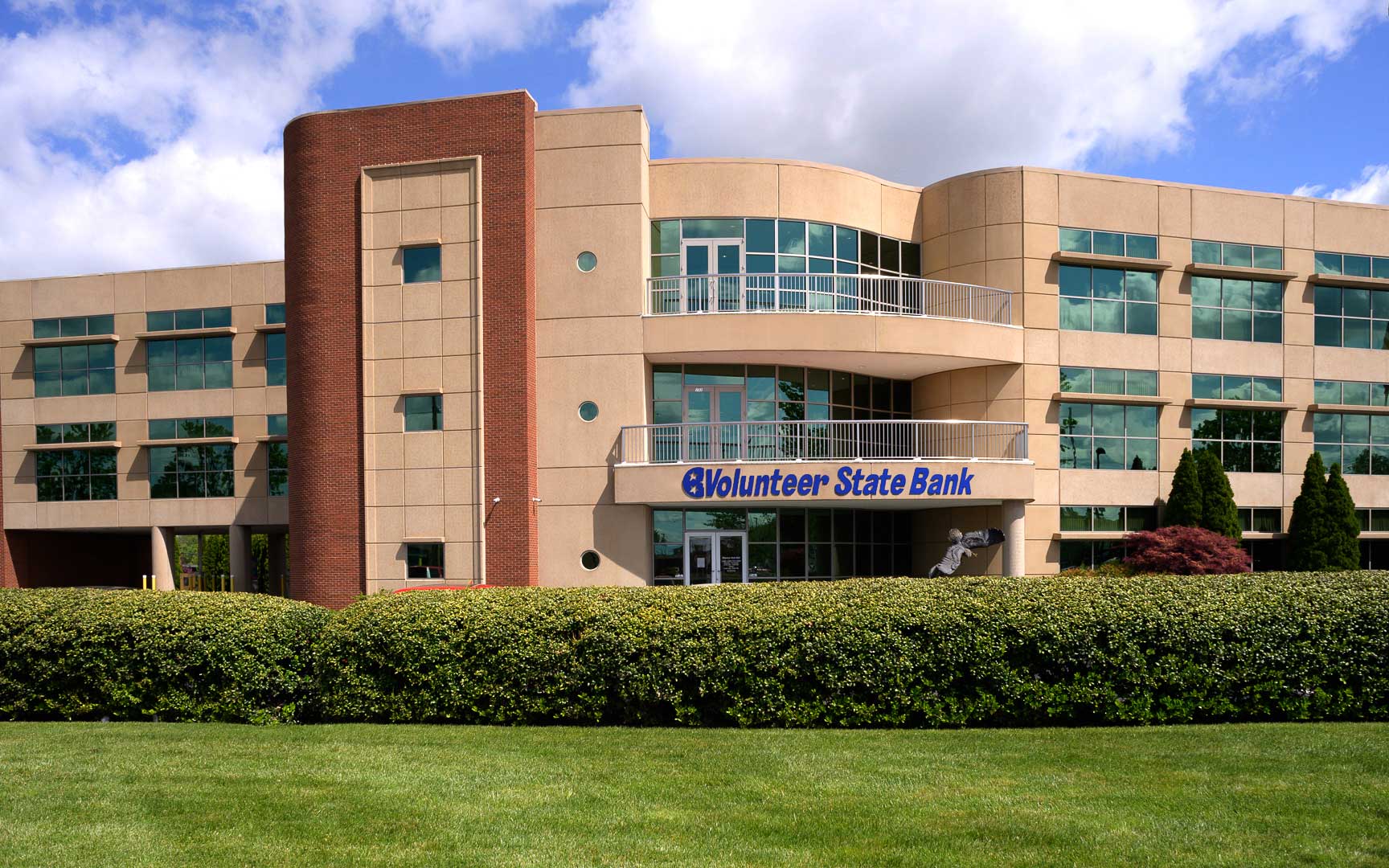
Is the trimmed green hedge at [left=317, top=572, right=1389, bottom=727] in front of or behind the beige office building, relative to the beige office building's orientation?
in front

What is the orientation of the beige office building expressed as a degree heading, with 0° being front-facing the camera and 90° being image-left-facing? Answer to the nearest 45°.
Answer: approximately 0°

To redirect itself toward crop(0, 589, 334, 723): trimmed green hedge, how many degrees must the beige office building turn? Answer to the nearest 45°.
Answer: approximately 45° to its right

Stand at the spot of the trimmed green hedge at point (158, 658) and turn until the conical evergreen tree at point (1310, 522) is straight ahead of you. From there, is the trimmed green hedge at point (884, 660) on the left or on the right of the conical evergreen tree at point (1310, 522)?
right
